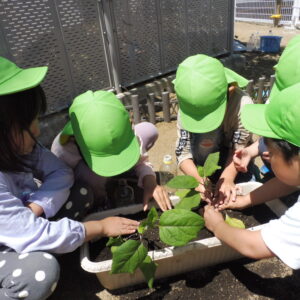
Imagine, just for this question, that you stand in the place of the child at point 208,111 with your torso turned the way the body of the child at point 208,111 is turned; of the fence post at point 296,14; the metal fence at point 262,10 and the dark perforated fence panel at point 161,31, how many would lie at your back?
3

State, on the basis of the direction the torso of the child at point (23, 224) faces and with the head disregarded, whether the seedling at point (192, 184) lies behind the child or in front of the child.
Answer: in front

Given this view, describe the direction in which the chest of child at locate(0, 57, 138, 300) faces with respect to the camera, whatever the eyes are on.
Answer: to the viewer's right

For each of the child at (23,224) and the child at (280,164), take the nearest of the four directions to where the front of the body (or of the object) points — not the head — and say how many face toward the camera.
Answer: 0

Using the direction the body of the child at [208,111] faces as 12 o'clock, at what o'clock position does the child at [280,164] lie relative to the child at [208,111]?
the child at [280,164] is roughly at 11 o'clock from the child at [208,111].

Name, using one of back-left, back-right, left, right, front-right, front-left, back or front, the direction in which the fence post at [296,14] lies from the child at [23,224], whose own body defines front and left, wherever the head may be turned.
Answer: front-left

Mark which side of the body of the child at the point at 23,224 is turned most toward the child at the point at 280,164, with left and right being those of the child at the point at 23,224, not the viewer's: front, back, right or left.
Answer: front

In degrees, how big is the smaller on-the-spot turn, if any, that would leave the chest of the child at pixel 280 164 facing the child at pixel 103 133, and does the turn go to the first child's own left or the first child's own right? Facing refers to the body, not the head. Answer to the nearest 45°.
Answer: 0° — they already face them

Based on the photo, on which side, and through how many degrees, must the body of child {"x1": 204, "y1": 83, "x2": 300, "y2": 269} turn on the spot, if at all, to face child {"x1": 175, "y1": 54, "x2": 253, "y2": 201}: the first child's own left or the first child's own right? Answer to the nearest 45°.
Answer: approximately 45° to the first child's own right

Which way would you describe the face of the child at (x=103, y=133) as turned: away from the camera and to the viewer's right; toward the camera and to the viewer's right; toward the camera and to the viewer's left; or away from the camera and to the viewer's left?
toward the camera and to the viewer's right

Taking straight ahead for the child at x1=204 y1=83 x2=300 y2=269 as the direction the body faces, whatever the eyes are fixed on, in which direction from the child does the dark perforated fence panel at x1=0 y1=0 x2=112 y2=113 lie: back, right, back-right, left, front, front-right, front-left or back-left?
front-right

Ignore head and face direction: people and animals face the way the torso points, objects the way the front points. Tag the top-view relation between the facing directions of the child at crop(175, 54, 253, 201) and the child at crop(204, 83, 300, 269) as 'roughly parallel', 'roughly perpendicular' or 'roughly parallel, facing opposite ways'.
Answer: roughly perpendicular

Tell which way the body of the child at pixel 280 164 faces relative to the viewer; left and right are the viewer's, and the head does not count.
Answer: facing to the left of the viewer

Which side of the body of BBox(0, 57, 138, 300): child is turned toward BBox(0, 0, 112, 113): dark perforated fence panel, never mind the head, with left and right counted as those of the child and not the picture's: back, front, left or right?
left

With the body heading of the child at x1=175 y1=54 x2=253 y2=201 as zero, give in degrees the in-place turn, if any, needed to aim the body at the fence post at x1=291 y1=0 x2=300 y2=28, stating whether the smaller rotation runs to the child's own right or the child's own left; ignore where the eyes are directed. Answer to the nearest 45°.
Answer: approximately 180°
